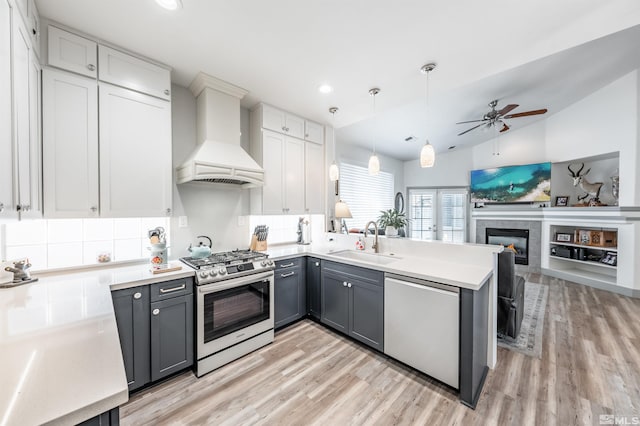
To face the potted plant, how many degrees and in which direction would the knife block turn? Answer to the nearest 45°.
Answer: approximately 45° to its left

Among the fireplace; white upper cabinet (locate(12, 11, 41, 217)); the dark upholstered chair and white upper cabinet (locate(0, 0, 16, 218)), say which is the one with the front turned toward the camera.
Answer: the fireplace

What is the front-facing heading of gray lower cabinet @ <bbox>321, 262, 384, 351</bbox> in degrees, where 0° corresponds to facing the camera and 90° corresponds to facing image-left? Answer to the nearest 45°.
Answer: approximately 45°

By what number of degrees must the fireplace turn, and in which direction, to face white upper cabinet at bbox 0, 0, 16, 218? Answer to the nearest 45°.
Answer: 0° — it already faces it

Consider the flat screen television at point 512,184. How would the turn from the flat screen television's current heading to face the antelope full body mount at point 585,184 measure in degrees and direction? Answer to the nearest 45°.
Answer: approximately 135° to its left

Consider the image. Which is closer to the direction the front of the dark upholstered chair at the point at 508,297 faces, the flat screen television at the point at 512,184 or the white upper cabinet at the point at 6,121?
the flat screen television

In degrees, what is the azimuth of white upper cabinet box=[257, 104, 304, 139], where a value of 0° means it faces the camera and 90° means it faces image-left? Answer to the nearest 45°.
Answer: approximately 315°

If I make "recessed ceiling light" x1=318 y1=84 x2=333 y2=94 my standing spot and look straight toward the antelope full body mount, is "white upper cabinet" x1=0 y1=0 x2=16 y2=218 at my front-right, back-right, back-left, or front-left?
back-right
